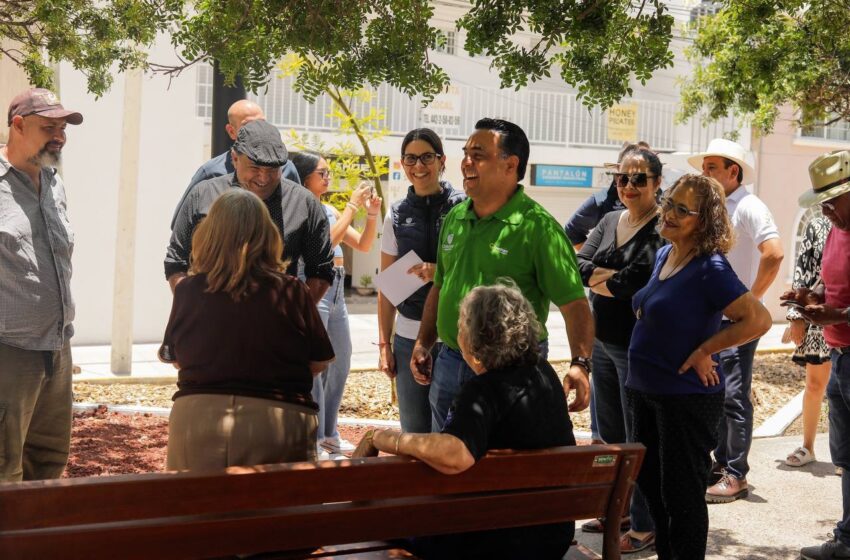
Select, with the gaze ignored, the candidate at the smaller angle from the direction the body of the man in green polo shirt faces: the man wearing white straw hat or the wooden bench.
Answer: the wooden bench

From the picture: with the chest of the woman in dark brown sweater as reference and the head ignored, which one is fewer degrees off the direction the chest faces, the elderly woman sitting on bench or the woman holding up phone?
the woman holding up phone

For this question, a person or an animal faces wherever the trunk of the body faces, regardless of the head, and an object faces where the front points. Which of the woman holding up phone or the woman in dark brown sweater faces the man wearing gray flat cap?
the woman in dark brown sweater

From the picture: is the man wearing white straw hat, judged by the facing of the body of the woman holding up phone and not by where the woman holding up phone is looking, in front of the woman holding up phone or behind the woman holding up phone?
in front

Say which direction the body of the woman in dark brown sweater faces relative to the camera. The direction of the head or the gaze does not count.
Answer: away from the camera

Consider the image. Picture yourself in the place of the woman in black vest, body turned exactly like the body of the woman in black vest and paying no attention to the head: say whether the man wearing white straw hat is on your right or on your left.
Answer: on your left

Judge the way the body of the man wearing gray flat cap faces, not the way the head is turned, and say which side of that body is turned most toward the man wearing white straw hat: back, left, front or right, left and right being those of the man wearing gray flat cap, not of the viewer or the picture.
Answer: left

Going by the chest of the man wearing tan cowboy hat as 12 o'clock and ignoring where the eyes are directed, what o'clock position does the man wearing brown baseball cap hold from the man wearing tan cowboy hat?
The man wearing brown baseball cap is roughly at 11 o'clock from the man wearing tan cowboy hat.
